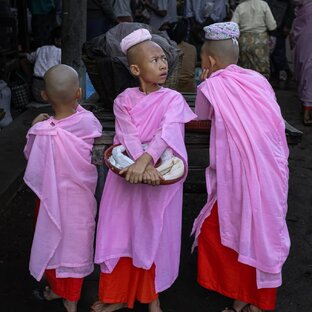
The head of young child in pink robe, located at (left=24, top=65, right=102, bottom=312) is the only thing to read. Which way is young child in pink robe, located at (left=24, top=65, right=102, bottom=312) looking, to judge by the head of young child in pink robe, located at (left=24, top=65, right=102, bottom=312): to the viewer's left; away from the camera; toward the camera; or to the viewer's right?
away from the camera

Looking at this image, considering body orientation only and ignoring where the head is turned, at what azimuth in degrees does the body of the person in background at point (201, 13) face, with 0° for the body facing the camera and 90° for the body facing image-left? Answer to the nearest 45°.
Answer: approximately 0°

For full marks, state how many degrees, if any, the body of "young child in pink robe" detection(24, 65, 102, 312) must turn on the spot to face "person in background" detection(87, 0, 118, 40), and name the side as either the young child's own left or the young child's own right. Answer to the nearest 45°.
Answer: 0° — they already face them

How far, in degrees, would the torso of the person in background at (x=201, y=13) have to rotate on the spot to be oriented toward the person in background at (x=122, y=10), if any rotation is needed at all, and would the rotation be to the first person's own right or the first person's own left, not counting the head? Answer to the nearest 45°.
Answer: approximately 45° to the first person's own right

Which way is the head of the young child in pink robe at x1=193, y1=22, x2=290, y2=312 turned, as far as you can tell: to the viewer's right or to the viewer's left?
to the viewer's left

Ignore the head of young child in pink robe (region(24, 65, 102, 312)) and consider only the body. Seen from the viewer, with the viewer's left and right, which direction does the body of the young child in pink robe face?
facing away from the viewer

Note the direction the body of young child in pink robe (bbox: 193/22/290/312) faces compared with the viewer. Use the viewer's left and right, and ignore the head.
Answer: facing away from the viewer and to the left of the viewer

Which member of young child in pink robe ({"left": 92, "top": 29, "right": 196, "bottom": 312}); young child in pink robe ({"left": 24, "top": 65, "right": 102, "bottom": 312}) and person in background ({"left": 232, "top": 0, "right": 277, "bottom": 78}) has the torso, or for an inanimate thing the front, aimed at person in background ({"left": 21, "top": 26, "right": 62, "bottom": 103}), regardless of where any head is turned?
young child in pink robe ({"left": 24, "top": 65, "right": 102, "bottom": 312})

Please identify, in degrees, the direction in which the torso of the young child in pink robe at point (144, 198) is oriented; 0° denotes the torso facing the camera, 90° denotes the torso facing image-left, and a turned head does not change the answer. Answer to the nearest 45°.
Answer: approximately 0°

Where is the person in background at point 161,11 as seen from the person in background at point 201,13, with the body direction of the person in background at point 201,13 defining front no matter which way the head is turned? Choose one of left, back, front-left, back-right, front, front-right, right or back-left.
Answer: right

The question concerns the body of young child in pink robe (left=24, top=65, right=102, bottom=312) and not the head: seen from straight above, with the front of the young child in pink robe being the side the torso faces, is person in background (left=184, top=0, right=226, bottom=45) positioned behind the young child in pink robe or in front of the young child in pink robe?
in front
